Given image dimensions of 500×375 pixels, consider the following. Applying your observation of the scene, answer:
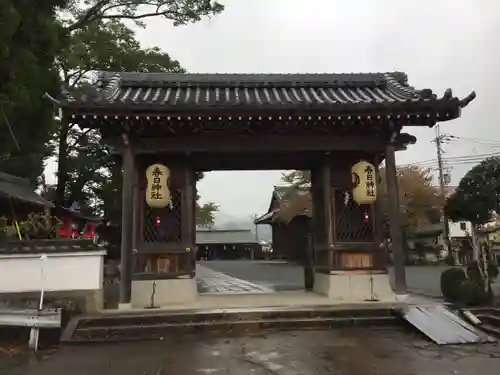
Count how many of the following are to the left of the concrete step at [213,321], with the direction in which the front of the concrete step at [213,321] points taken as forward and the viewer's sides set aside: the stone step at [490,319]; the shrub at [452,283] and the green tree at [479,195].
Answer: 3

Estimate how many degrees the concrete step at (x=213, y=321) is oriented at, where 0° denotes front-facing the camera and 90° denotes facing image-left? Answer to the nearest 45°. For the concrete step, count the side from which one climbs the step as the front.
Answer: approximately 0°

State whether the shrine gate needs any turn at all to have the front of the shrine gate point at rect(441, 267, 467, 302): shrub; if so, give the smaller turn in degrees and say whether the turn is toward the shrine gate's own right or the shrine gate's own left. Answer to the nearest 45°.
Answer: approximately 90° to the shrine gate's own left

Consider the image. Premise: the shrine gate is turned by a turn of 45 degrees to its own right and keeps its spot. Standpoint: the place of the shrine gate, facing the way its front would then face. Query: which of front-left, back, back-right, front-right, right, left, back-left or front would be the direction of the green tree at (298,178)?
back-right

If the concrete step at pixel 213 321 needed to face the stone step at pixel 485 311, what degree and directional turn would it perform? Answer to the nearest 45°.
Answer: approximately 90° to its left

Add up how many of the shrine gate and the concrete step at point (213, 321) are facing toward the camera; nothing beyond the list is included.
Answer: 2

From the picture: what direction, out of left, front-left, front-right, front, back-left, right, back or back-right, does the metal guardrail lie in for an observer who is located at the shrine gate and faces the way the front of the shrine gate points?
front-right

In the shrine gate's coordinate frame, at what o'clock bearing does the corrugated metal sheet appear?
The corrugated metal sheet is roughly at 10 o'clock from the shrine gate.

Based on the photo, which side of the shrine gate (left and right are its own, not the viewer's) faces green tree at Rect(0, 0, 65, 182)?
right

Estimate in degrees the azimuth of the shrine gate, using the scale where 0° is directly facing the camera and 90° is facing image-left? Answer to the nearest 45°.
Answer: approximately 0°

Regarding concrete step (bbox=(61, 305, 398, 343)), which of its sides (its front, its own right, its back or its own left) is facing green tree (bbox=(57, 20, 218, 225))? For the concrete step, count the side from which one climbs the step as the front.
back

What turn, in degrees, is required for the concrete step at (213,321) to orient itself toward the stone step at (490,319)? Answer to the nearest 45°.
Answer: approximately 90° to its left
